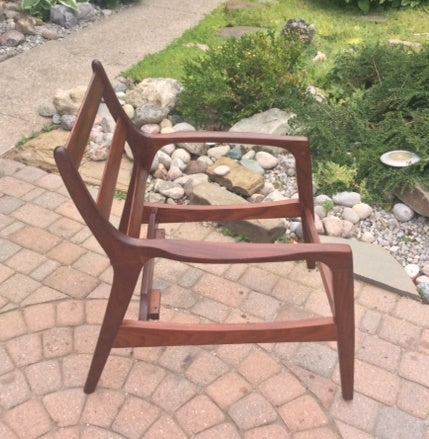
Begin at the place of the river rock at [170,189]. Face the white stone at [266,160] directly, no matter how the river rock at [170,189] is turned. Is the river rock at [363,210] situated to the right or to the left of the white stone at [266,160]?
right

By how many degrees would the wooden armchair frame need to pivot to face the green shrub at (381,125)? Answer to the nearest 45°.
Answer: approximately 45° to its left

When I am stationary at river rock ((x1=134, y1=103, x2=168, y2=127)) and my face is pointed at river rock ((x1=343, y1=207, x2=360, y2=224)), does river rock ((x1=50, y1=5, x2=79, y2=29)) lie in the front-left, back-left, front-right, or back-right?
back-left

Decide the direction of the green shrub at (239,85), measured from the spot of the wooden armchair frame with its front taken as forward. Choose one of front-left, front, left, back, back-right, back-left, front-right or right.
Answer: left

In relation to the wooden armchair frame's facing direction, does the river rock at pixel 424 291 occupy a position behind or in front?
in front

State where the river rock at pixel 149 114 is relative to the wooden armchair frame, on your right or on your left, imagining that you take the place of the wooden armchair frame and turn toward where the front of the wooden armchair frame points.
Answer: on your left

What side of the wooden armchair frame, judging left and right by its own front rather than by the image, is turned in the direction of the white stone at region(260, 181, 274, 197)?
left

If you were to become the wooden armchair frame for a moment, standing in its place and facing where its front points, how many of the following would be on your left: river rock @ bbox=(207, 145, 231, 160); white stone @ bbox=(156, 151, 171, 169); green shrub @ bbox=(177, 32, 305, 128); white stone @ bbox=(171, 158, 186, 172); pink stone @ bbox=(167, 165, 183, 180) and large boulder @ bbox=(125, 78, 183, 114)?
6

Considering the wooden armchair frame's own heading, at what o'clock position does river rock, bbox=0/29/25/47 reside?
The river rock is roughly at 8 o'clock from the wooden armchair frame.

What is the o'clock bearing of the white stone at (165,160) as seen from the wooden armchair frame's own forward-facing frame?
The white stone is roughly at 9 o'clock from the wooden armchair frame.

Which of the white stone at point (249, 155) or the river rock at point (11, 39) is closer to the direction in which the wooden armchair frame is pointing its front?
the white stone

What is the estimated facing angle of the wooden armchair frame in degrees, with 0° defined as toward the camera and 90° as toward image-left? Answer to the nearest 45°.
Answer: approximately 270°

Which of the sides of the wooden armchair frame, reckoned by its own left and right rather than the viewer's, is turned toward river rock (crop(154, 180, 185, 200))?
left

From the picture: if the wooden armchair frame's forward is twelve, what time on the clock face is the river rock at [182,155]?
The river rock is roughly at 9 o'clock from the wooden armchair frame.

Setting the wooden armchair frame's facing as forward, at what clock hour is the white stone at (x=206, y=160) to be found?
The white stone is roughly at 9 o'clock from the wooden armchair frame.

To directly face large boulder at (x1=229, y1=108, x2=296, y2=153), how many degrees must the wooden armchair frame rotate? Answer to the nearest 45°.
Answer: approximately 90° to its left

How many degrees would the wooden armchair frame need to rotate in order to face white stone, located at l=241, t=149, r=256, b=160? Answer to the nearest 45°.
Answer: approximately 90° to its left

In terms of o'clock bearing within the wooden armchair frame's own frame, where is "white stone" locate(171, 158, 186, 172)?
The white stone is roughly at 9 o'clock from the wooden armchair frame.
